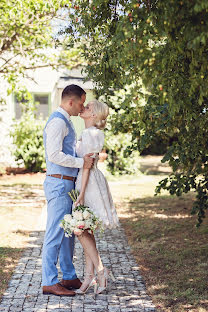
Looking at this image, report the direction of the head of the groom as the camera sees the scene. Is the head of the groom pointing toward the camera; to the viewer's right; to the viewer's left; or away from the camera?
to the viewer's right

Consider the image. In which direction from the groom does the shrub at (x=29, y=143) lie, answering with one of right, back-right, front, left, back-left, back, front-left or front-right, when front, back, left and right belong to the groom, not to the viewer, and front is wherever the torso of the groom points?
left

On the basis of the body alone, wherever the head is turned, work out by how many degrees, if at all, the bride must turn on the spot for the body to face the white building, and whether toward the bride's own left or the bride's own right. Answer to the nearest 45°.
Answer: approximately 90° to the bride's own right

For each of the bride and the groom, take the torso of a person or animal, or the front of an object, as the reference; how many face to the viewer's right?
1

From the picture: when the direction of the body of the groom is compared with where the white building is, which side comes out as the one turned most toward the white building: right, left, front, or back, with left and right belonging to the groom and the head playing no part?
left

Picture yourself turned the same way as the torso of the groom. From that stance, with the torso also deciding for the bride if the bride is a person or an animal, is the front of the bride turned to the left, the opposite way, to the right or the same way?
the opposite way

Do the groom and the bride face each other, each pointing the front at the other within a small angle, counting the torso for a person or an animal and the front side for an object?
yes

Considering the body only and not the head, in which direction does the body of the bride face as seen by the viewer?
to the viewer's left

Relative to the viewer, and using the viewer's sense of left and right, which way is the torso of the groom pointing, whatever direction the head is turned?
facing to the right of the viewer
